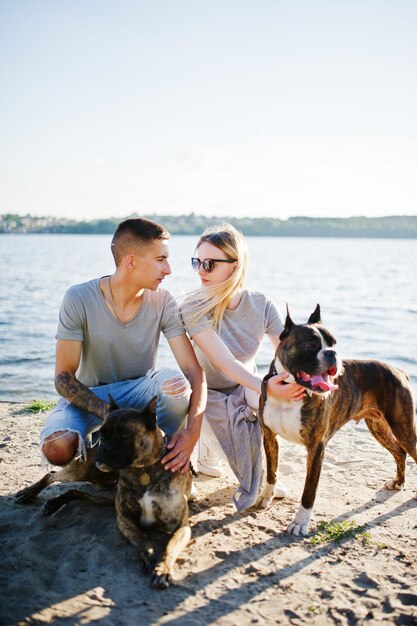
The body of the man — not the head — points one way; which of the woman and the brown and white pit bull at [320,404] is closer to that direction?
the brown and white pit bull

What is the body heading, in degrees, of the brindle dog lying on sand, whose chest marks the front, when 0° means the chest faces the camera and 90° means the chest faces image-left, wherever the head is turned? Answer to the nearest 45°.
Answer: approximately 0°

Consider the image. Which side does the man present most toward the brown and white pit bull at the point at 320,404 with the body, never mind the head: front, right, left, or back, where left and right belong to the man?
left

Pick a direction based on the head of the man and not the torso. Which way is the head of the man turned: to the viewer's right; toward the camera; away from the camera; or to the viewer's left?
to the viewer's right

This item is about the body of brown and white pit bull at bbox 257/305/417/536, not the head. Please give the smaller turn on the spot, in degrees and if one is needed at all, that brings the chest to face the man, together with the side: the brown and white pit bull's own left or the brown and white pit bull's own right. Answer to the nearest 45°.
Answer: approximately 45° to the brown and white pit bull's own right

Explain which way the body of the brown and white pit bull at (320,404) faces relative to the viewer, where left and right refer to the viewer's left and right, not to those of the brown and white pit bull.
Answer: facing the viewer and to the left of the viewer

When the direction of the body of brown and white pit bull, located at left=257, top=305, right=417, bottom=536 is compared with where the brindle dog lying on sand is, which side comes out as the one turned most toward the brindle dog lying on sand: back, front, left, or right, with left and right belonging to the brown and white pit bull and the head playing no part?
front

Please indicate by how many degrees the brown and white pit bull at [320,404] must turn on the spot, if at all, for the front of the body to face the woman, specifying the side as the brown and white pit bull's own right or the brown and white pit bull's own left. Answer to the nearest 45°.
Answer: approximately 90° to the brown and white pit bull's own right

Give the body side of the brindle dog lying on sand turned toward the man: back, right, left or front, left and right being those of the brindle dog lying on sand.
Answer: back

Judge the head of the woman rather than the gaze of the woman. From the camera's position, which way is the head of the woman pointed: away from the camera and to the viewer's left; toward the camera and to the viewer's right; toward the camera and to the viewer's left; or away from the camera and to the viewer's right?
toward the camera and to the viewer's left

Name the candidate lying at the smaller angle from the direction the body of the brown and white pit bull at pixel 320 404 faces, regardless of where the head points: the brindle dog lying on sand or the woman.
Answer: the brindle dog lying on sand

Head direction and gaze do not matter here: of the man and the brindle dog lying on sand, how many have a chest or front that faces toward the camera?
2

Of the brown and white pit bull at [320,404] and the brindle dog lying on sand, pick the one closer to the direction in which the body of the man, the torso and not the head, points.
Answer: the brindle dog lying on sand
